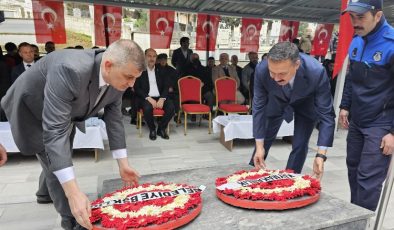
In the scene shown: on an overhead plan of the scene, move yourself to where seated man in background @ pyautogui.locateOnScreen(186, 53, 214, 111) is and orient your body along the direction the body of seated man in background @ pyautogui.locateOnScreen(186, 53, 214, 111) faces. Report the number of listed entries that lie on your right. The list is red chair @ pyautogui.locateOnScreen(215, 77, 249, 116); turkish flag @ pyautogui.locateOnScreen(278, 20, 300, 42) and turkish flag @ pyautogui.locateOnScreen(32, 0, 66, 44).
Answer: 1

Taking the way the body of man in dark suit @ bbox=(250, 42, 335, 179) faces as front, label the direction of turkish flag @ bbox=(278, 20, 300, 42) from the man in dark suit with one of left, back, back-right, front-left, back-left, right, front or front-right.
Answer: back-right

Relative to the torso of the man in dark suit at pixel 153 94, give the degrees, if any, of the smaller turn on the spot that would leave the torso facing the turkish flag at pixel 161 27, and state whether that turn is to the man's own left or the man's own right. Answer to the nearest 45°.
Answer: approximately 180°

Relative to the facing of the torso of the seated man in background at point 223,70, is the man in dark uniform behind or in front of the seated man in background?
in front

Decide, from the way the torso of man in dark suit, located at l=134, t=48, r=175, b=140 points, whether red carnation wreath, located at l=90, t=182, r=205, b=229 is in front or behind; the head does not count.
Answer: in front

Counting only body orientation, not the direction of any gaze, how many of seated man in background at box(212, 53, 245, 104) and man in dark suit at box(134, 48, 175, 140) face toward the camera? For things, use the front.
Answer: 2

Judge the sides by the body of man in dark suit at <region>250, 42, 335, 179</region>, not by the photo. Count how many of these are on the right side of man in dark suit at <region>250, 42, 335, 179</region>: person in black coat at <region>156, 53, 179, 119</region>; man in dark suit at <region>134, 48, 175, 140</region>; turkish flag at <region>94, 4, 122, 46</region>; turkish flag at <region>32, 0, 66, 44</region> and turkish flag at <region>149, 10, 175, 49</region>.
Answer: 5

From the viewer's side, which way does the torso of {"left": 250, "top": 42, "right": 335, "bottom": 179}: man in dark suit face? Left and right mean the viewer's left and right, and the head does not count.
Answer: facing the viewer and to the left of the viewer

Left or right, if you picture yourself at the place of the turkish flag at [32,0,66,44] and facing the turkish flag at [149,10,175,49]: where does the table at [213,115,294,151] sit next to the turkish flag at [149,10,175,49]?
right

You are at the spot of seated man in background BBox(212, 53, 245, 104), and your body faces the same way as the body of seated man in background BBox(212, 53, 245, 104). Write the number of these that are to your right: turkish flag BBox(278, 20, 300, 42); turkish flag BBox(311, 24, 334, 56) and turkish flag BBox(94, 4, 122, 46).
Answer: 1

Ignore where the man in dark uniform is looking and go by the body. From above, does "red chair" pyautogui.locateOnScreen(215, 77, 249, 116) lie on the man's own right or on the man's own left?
on the man's own right

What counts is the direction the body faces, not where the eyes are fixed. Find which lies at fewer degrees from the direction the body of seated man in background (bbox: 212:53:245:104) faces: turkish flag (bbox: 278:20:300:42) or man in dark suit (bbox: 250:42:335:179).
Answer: the man in dark suit

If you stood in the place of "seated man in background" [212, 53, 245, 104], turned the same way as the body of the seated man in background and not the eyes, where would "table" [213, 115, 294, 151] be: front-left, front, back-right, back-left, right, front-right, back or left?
front

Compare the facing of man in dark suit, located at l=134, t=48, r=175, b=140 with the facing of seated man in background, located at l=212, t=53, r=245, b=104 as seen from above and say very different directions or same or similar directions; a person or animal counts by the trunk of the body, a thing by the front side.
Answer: same or similar directions

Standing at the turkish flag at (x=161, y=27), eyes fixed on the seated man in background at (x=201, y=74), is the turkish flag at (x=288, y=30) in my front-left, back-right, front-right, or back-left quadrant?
front-left

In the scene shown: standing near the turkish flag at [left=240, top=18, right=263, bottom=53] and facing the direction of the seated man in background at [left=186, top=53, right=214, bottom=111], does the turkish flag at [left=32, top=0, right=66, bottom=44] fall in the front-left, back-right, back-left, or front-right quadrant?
front-right

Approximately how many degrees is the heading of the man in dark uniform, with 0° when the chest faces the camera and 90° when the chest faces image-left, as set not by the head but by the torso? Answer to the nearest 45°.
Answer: approximately 45°
